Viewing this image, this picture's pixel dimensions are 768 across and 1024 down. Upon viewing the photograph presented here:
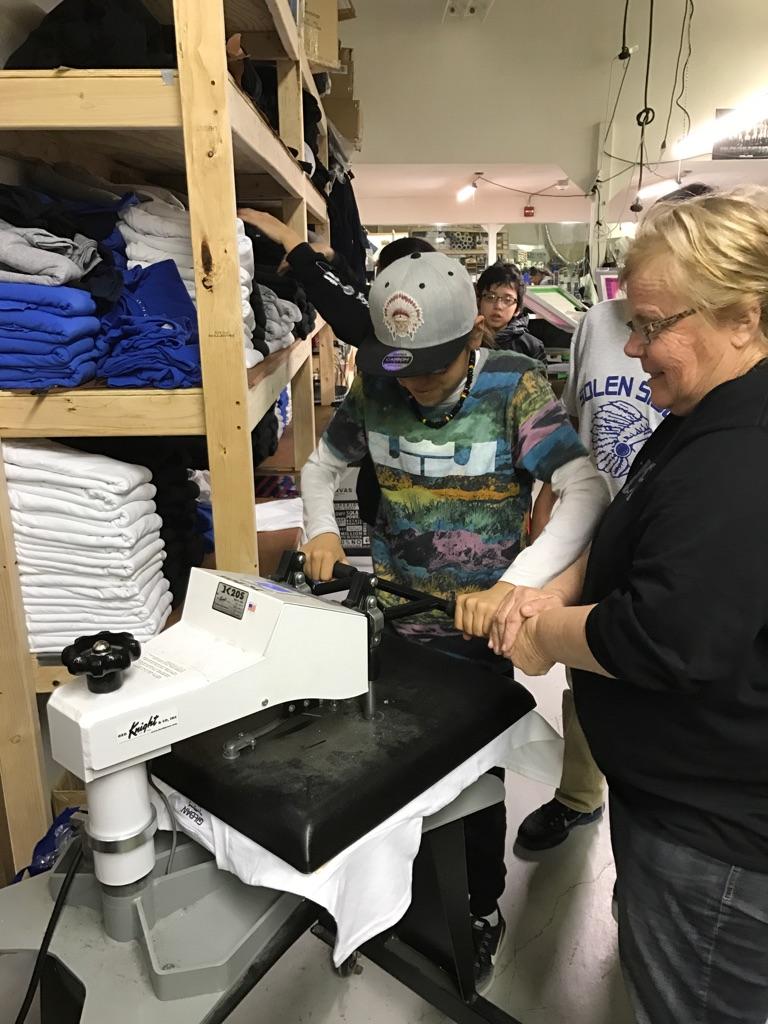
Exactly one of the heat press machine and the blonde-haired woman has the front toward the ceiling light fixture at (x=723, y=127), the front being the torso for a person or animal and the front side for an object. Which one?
the heat press machine

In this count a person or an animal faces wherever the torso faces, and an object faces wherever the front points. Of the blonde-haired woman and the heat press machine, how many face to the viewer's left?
1

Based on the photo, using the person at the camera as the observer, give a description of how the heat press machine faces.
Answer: facing away from the viewer and to the right of the viewer

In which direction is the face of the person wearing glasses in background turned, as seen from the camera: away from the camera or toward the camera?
toward the camera

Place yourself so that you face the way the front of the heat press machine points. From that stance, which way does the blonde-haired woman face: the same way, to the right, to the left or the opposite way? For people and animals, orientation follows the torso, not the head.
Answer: to the left

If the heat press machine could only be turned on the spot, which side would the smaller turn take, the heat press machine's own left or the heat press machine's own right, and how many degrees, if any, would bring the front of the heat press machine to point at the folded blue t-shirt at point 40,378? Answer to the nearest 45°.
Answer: approximately 90° to the heat press machine's own left

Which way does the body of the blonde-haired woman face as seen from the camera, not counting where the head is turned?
to the viewer's left

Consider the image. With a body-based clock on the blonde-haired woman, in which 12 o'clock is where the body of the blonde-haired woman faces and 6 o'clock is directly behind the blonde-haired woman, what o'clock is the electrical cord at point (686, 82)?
The electrical cord is roughly at 3 o'clock from the blonde-haired woman.

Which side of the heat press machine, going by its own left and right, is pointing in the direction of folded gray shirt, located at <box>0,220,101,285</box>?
left

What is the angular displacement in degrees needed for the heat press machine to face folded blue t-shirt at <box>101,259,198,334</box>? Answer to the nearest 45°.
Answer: approximately 45° to its left

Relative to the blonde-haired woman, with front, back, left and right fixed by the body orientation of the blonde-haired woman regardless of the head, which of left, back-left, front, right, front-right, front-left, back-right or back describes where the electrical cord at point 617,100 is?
right

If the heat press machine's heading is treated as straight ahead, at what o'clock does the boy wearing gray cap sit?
The boy wearing gray cap is roughly at 12 o'clock from the heat press machine.

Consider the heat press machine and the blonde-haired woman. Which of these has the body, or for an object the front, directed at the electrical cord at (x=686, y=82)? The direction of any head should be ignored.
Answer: the heat press machine

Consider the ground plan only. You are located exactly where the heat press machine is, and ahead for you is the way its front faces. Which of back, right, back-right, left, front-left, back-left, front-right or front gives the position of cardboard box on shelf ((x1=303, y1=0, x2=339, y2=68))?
front-left
